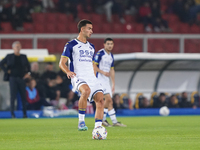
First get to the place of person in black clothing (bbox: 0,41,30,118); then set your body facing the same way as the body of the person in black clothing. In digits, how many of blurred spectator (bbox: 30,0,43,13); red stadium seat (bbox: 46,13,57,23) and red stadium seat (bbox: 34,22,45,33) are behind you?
3

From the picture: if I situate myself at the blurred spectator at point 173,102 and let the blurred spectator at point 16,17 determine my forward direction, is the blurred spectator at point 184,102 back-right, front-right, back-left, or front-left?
back-right

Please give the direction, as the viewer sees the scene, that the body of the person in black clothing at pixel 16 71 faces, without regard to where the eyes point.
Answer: toward the camera

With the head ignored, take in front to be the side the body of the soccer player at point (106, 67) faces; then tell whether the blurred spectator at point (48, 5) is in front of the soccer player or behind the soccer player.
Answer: behind

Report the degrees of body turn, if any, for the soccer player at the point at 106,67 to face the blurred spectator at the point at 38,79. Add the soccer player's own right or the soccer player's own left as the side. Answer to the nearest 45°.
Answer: approximately 180°

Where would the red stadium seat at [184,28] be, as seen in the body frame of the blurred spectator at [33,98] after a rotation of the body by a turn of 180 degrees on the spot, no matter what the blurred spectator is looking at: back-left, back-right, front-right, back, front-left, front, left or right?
right

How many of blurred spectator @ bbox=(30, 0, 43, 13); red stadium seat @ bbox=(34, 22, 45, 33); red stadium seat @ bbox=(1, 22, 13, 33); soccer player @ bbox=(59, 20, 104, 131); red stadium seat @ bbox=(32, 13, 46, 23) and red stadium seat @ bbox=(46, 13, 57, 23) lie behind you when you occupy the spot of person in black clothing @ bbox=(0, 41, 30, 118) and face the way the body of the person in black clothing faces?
5

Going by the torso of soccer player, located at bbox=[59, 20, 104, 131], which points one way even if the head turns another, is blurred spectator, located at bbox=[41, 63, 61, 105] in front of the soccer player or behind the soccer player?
behind

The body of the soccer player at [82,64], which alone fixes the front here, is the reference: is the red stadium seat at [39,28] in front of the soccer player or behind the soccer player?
behind

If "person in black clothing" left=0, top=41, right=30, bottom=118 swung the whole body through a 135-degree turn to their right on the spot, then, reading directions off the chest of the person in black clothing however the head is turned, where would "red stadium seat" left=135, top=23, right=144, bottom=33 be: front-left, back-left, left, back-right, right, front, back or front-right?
right

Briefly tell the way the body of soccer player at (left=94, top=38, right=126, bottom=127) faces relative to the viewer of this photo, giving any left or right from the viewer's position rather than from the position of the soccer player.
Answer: facing the viewer and to the right of the viewer

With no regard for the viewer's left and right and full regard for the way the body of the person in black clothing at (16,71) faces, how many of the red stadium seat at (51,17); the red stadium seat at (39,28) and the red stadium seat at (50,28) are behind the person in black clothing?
3

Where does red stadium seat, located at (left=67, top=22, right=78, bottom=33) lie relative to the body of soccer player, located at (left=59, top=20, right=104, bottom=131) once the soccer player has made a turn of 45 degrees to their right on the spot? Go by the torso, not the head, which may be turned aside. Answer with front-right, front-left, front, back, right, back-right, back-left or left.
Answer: back

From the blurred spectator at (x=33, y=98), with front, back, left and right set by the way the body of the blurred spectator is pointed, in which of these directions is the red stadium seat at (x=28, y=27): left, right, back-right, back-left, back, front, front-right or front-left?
back-left

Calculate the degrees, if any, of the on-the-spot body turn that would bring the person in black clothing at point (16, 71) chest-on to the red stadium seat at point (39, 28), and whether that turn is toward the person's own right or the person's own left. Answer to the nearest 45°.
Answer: approximately 180°
